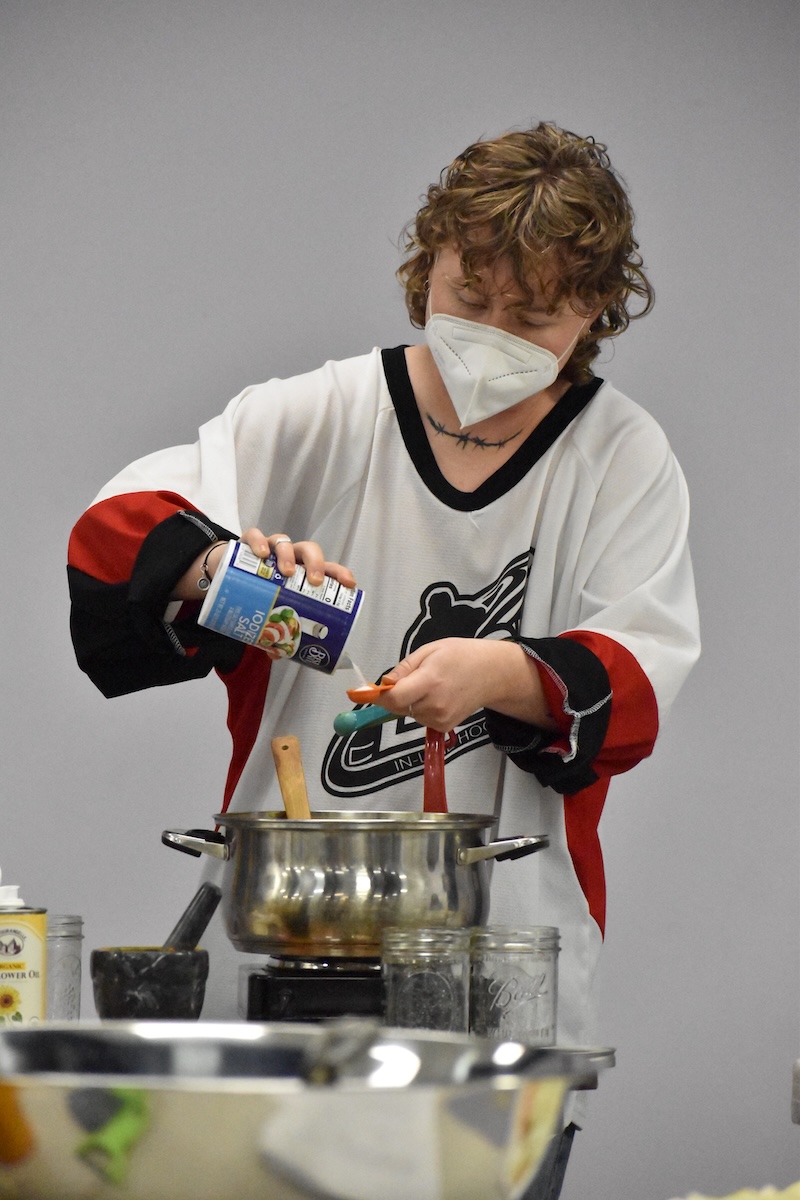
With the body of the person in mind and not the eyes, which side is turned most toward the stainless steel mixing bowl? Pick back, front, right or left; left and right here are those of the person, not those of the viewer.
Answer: front

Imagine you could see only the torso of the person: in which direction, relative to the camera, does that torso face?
toward the camera

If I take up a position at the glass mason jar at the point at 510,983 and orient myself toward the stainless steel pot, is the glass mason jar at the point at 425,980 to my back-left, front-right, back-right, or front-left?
front-left

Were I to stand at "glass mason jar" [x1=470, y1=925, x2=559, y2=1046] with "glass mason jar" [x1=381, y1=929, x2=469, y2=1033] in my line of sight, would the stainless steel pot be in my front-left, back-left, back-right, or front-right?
front-right

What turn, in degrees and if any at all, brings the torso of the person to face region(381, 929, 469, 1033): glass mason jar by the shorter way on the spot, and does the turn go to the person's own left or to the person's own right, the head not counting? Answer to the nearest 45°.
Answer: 0° — they already face it

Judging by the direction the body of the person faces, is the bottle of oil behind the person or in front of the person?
in front
